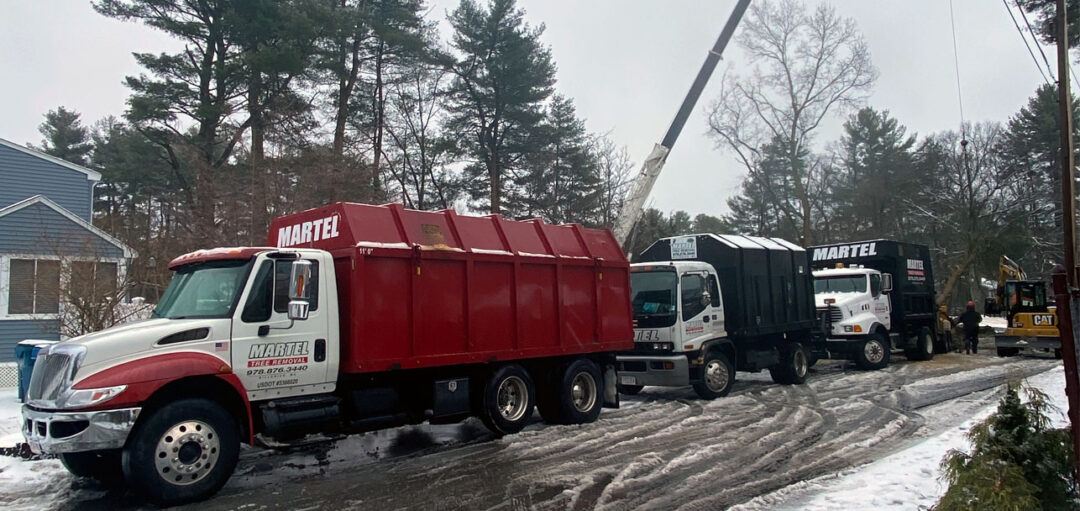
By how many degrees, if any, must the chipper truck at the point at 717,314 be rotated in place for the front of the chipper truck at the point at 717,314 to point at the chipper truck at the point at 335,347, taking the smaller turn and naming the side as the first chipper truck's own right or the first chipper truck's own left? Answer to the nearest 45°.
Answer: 0° — it already faces it

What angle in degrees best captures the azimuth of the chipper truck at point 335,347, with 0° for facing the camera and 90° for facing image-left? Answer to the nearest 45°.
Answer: approximately 45°

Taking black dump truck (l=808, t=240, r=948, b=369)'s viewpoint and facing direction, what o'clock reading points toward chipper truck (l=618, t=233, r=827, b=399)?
The chipper truck is roughly at 11 o'clock from the black dump truck.

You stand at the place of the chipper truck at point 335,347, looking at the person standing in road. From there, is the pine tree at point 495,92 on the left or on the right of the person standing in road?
left

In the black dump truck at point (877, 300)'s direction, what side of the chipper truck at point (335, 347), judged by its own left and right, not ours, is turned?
back

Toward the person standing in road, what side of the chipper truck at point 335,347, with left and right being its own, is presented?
back

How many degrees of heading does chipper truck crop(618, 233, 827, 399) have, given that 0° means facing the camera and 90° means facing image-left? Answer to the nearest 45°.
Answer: approximately 45°

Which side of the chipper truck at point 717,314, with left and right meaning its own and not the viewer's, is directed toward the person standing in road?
back

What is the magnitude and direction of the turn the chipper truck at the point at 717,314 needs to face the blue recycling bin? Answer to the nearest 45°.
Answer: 0° — it already faces it

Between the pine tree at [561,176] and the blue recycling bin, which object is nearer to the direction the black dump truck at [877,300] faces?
the blue recycling bin

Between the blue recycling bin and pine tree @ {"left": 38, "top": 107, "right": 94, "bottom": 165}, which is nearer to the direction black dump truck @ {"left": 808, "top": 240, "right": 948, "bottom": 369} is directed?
the blue recycling bin

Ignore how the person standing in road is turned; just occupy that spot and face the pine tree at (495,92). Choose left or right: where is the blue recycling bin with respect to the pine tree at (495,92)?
left
